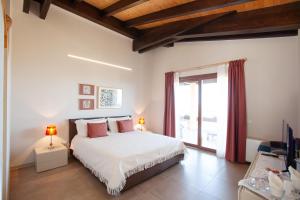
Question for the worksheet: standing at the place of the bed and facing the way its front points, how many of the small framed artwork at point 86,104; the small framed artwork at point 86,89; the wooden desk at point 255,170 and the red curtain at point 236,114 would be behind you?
2

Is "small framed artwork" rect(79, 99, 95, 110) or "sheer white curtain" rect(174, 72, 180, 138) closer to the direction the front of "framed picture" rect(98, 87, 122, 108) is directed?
the sheer white curtain

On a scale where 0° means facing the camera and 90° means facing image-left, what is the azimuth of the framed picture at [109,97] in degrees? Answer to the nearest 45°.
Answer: approximately 315°

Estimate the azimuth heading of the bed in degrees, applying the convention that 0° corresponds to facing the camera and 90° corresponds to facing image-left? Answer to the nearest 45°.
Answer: approximately 315°

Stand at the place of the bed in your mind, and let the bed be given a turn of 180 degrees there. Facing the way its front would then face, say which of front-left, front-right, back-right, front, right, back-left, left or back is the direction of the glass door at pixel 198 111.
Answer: right

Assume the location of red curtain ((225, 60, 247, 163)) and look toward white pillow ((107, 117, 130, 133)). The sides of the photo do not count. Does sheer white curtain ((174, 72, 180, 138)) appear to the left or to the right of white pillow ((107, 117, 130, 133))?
right

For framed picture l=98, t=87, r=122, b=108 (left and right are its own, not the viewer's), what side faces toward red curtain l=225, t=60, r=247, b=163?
front

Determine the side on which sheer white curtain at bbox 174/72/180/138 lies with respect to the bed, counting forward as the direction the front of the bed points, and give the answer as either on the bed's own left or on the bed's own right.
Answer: on the bed's own left

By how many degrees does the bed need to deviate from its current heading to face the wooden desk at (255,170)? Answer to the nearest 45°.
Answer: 0° — it already faces it

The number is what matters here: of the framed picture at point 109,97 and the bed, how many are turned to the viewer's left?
0
